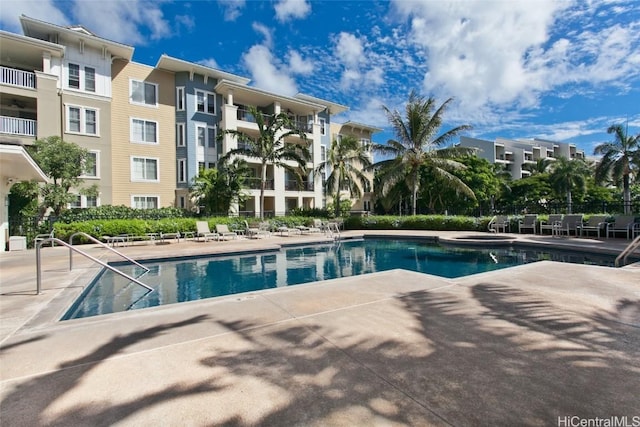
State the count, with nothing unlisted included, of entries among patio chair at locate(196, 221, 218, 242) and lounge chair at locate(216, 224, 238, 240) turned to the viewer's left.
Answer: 0

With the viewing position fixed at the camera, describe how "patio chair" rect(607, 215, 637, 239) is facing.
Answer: facing the viewer and to the left of the viewer

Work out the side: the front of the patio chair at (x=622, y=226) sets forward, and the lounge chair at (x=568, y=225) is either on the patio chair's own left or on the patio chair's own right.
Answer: on the patio chair's own right

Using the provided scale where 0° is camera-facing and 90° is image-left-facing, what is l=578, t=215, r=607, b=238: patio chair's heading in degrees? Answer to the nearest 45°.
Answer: approximately 45°

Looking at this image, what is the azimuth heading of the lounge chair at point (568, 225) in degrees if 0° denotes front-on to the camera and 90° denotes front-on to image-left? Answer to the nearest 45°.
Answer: approximately 45°

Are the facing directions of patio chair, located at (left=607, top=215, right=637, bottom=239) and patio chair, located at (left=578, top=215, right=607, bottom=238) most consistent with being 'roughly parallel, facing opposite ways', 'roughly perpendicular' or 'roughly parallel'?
roughly parallel

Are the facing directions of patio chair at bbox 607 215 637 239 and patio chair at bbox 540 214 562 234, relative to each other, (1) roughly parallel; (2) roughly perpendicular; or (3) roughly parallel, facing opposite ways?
roughly parallel

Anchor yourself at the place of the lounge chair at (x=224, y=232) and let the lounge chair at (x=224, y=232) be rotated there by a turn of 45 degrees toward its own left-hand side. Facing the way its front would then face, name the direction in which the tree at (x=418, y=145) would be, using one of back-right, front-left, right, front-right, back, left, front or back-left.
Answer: front
